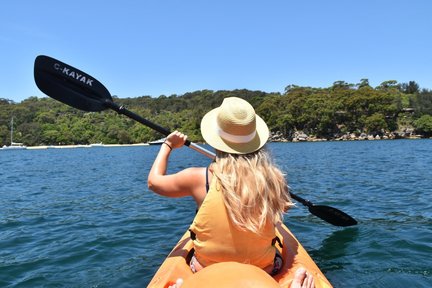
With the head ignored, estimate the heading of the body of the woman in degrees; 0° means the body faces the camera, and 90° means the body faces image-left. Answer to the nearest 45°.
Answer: approximately 180°

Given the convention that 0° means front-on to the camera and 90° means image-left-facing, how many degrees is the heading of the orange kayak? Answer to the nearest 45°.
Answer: approximately 180°

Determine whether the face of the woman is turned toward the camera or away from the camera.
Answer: away from the camera
